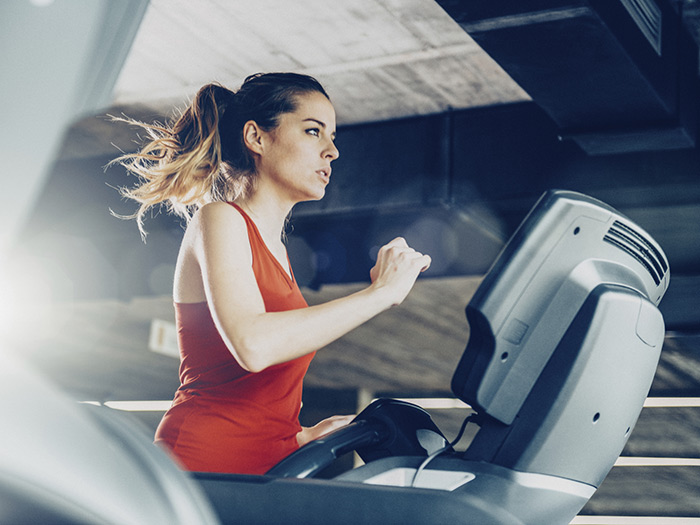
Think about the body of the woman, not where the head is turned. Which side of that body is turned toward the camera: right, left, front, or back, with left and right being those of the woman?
right
